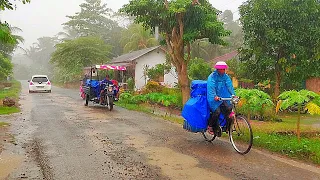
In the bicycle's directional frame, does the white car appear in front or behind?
behind

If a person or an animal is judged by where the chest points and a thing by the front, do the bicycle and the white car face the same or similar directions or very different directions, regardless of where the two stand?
very different directions

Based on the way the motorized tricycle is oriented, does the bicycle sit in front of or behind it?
in front

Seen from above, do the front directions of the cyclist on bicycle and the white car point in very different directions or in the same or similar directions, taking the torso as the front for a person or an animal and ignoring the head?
very different directions

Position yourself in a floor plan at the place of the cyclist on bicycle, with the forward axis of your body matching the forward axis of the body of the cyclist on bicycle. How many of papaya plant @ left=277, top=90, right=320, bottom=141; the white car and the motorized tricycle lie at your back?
2

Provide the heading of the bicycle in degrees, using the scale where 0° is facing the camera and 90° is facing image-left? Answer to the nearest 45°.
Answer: approximately 315°

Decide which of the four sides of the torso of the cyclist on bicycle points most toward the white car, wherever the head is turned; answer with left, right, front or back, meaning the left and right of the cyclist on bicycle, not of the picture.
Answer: back

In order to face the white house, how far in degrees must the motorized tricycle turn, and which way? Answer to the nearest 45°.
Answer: approximately 135° to its left

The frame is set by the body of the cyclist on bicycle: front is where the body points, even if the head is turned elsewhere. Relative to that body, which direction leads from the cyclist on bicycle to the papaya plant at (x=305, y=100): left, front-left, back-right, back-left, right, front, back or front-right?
front-left
